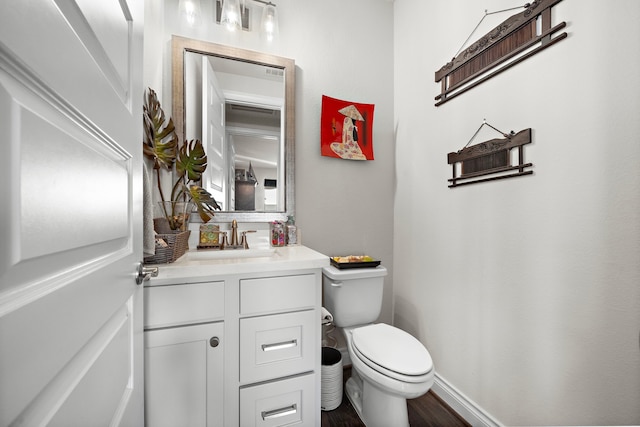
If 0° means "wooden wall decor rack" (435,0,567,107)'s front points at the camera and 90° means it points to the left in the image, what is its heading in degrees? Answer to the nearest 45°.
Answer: approximately 45°

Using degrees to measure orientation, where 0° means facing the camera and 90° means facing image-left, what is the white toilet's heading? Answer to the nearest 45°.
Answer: approximately 315°

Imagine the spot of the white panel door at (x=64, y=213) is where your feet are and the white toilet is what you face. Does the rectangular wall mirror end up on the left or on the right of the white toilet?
left

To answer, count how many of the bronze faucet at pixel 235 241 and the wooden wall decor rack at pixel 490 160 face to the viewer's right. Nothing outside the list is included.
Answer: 0

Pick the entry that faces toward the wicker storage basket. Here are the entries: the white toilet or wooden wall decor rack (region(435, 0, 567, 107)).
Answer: the wooden wall decor rack

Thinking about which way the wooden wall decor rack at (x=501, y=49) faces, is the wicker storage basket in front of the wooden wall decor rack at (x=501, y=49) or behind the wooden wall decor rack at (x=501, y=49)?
in front

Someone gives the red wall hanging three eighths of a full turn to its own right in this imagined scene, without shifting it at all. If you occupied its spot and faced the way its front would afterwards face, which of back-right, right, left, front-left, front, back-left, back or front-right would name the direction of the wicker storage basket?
front-left

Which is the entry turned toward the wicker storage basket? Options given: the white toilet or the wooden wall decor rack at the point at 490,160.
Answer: the wooden wall decor rack
